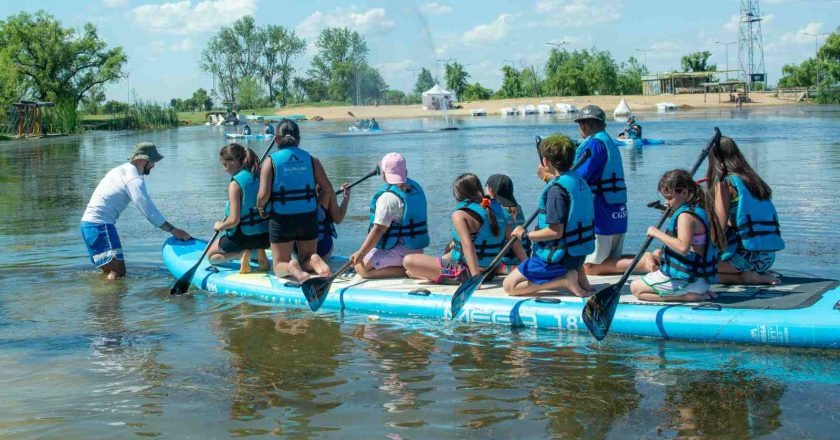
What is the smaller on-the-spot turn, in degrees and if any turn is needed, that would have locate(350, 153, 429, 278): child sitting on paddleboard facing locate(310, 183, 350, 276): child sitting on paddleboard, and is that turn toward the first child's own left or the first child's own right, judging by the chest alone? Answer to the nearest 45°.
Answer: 0° — they already face them

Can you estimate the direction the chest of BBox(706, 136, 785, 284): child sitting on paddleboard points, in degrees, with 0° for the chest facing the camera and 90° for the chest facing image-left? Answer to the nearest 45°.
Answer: approximately 135°

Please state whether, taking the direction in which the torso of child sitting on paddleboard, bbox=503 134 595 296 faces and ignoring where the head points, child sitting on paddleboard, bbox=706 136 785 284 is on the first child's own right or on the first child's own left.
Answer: on the first child's own right

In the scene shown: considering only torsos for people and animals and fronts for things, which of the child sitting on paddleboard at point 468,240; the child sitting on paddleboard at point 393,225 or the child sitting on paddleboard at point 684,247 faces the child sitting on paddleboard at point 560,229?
the child sitting on paddleboard at point 684,247

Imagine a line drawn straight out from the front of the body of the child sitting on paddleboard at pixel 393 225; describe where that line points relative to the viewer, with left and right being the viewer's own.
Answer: facing away from the viewer and to the left of the viewer

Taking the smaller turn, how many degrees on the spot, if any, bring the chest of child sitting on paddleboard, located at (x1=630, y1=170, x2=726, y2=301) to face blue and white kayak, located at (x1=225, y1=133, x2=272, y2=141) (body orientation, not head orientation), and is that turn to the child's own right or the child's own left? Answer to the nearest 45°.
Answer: approximately 45° to the child's own right

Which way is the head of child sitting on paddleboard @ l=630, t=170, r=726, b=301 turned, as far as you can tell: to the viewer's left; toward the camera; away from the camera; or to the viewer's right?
to the viewer's left

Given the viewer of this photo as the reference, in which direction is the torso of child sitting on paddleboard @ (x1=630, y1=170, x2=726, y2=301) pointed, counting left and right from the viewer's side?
facing to the left of the viewer

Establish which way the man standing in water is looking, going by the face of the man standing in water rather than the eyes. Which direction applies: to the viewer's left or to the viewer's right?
to the viewer's right

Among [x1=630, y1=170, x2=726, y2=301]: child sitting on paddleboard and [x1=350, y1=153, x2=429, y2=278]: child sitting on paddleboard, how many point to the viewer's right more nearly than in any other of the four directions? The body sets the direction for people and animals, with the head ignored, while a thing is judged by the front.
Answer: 0

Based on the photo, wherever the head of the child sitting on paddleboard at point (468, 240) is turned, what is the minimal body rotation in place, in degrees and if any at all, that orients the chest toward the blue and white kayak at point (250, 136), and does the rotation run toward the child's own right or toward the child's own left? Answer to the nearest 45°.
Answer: approximately 45° to the child's own right

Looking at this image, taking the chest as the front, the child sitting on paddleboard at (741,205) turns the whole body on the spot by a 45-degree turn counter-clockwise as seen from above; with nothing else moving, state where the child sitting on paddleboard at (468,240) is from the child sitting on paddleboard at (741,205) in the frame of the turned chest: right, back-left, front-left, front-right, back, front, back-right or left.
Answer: front

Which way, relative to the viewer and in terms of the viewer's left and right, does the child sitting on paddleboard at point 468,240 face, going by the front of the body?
facing away from the viewer and to the left of the viewer

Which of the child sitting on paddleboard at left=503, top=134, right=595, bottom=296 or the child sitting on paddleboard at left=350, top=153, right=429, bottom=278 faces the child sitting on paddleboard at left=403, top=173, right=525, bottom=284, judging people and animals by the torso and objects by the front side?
the child sitting on paddleboard at left=503, top=134, right=595, bottom=296
